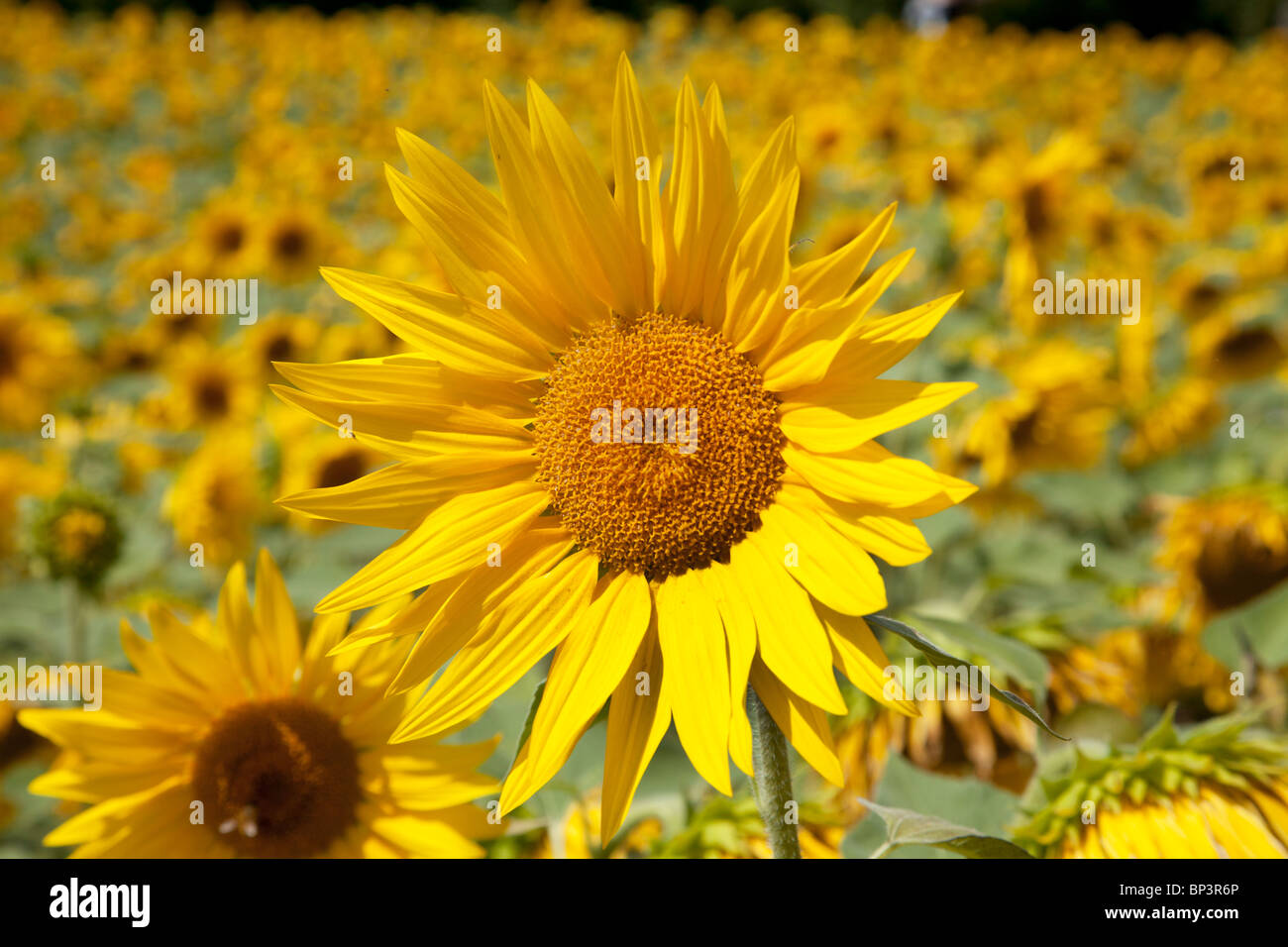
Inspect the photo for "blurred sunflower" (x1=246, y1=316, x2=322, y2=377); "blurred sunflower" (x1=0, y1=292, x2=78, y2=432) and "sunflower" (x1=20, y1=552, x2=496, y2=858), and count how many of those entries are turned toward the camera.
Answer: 3

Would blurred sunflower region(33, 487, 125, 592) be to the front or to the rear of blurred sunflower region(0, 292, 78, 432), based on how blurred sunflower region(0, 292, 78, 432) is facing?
to the front

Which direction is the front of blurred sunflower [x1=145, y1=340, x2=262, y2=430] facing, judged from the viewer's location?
facing the viewer

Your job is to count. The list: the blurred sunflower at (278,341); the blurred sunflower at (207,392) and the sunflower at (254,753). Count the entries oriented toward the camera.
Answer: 3

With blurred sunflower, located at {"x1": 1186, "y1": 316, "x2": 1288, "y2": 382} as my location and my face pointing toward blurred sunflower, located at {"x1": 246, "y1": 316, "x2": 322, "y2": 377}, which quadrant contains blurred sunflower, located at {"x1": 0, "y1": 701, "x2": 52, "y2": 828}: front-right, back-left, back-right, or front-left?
front-left

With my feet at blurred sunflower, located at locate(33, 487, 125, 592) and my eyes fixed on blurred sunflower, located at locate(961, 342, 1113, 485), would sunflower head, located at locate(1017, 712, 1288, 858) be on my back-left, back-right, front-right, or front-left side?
front-right

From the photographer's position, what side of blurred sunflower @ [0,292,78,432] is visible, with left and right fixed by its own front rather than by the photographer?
front

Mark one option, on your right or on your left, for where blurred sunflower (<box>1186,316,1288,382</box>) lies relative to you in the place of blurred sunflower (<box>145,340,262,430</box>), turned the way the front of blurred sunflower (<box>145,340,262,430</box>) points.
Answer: on your left

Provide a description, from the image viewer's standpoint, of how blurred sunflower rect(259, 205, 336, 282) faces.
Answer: facing the viewer

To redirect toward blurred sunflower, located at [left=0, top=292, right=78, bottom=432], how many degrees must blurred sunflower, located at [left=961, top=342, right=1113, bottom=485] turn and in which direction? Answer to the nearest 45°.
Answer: approximately 45° to its right
